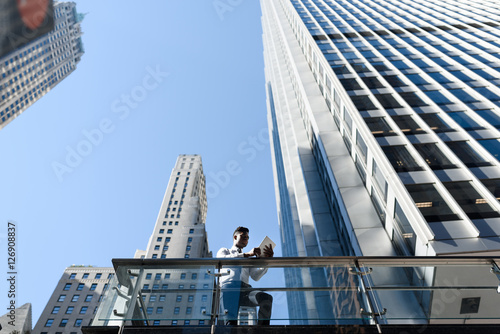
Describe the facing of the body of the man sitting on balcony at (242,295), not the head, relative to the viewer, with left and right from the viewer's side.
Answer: facing the viewer and to the right of the viewer
